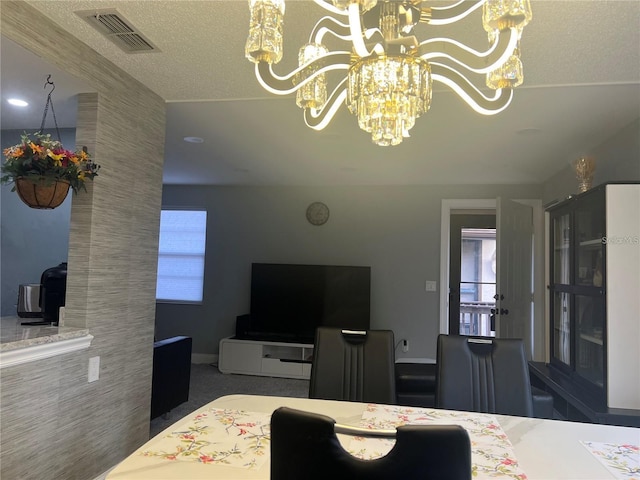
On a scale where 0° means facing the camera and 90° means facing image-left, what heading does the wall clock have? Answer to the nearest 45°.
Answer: approximately 0°

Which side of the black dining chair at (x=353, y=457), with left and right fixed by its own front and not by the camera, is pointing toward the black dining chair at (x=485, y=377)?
front

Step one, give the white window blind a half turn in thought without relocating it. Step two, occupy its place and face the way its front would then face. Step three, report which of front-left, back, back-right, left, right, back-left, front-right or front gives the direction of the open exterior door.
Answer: back-right

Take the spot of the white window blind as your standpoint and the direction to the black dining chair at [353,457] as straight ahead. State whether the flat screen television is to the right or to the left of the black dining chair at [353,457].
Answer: left

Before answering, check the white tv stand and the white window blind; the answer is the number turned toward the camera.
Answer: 2

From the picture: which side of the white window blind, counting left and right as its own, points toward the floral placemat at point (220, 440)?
front

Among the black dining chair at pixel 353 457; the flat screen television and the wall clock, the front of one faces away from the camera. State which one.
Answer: the black dining chair

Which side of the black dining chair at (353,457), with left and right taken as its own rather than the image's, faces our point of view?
back

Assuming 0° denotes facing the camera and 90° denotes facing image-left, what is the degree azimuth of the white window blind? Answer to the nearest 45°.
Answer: approximately 0°

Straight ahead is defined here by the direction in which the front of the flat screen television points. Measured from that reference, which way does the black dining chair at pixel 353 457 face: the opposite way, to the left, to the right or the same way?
the opposite way

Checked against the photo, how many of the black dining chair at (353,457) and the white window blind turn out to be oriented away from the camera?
1
